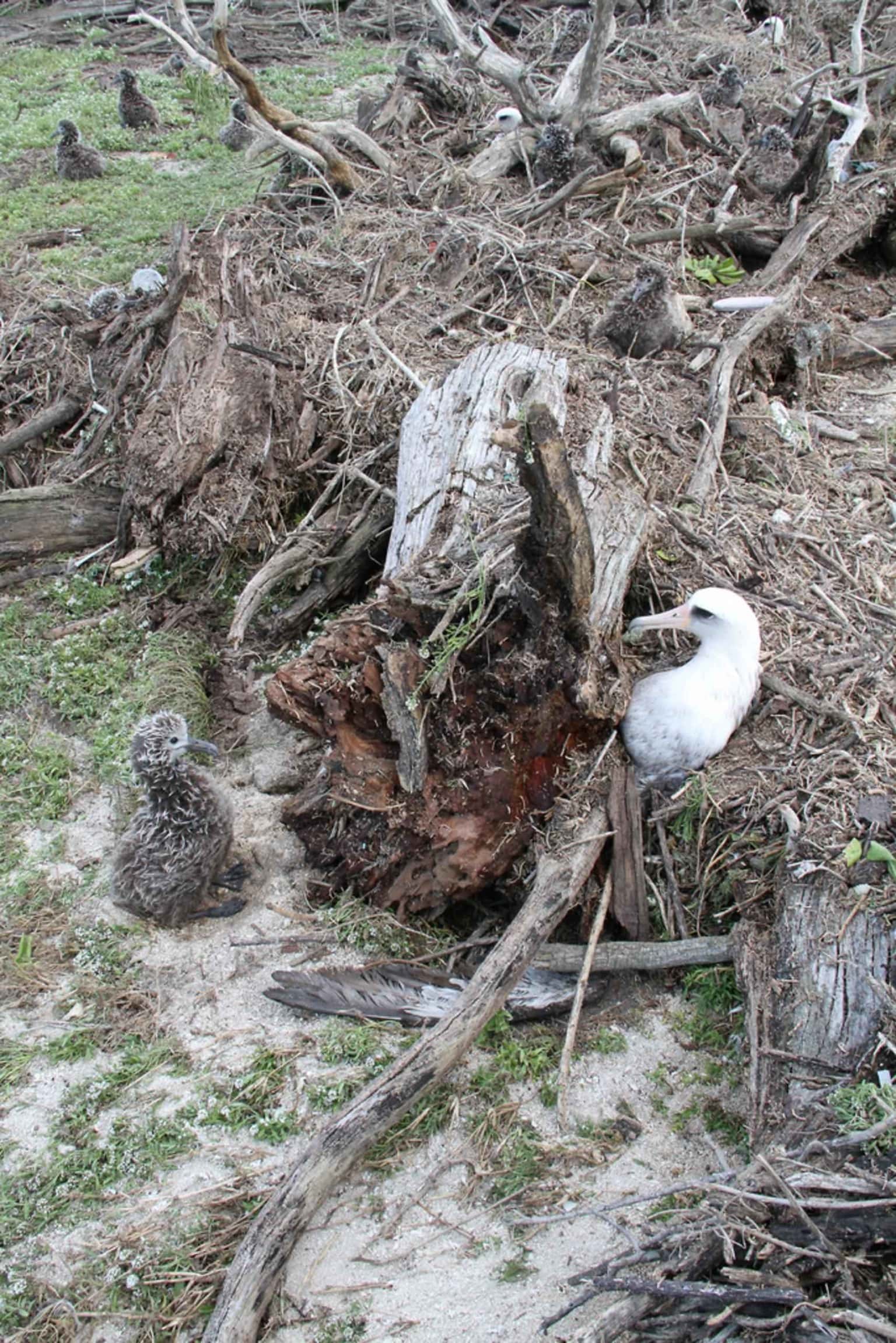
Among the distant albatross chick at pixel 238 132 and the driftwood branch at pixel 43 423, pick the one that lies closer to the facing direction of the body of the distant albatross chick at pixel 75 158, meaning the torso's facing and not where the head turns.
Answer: the driftwood branch

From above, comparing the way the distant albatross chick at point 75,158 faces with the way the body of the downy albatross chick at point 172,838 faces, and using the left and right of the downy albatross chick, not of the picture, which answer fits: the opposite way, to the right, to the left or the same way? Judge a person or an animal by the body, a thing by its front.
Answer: the opposite way

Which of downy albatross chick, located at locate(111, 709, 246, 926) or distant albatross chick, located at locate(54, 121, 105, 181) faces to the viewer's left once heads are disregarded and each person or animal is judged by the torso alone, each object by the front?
the distant albatross chick

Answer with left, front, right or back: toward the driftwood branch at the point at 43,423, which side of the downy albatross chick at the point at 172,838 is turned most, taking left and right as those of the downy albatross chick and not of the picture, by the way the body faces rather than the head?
left

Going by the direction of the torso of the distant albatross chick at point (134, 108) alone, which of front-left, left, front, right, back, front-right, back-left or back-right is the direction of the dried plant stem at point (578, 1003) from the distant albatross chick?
left

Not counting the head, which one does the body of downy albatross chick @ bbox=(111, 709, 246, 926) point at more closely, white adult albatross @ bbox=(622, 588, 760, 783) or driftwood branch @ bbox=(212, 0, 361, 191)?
the white adult albatross

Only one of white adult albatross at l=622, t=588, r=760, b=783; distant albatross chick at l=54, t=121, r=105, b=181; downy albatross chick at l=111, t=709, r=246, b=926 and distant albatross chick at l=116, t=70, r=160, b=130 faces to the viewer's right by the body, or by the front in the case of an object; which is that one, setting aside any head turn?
the downy albatross chick

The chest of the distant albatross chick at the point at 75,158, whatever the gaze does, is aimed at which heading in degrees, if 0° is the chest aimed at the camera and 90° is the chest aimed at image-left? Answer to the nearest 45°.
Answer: approximately 90°

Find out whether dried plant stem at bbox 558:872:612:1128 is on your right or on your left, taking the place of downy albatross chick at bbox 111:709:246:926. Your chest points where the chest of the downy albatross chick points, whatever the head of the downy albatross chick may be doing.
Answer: on your right

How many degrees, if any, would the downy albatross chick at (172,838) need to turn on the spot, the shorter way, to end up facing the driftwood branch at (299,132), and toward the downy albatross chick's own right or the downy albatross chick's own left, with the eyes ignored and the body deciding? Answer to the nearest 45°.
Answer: approximately 90° to the downy albatross chick's own left

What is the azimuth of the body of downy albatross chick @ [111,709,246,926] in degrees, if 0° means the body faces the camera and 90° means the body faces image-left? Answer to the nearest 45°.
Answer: approximately 270°

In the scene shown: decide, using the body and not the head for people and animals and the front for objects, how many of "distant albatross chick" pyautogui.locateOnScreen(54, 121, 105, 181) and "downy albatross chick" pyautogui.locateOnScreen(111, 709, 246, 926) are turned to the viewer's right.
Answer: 1
